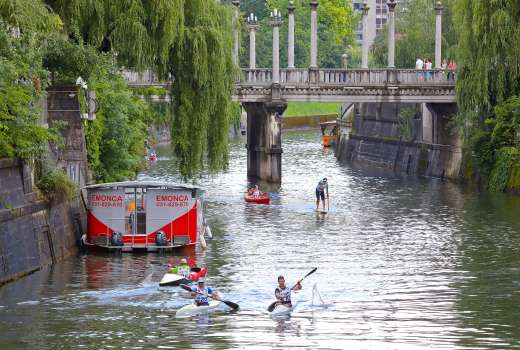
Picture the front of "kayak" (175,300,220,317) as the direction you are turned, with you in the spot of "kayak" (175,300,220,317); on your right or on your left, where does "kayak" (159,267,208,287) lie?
on your right

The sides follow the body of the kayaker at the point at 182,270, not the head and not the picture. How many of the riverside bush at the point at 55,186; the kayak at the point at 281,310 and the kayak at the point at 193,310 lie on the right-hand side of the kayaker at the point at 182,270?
1

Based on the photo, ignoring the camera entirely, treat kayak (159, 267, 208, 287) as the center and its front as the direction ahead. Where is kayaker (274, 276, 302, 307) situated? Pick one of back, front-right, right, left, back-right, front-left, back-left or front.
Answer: left

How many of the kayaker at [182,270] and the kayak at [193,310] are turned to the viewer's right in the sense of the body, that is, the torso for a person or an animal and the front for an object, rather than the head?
0

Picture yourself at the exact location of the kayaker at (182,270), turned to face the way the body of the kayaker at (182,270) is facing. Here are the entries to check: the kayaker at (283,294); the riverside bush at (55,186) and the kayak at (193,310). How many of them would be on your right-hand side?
1

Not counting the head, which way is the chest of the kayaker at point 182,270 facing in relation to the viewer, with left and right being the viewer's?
facing the viewer and to the left of the viewer

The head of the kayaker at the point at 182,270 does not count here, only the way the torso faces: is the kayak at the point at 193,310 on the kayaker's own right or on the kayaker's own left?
on the kayaker's own left

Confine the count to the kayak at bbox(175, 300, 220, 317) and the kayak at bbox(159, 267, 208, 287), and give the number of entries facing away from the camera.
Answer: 0

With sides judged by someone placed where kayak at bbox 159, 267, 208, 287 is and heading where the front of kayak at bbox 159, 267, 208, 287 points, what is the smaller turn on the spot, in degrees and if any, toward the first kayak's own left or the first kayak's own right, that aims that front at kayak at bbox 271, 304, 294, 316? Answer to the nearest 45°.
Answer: approximately 90° to the first kayak's own left

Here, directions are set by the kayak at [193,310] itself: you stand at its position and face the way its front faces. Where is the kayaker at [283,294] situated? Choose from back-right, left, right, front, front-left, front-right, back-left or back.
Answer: back-left

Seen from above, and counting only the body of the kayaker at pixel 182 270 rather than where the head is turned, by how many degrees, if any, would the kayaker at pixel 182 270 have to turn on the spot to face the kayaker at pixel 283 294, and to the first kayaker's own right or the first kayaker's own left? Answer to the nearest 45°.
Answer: approximately 90° to the first kayaker's own left

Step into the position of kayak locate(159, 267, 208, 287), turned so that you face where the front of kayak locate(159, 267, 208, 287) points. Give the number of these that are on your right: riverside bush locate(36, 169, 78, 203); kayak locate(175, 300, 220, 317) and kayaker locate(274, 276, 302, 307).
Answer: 1

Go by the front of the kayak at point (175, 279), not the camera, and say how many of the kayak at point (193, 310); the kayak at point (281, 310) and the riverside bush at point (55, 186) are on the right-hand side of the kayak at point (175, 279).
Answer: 1

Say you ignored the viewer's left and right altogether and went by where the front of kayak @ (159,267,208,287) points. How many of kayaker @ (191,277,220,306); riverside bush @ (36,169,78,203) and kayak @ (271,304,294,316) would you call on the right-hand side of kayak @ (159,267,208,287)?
1

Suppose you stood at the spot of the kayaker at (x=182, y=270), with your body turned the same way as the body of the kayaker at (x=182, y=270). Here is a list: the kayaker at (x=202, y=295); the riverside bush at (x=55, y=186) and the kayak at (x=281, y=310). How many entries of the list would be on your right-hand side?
1

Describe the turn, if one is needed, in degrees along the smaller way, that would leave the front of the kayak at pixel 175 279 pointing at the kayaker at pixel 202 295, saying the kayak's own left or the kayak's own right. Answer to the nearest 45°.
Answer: approximately 45° to the kayak's own left
